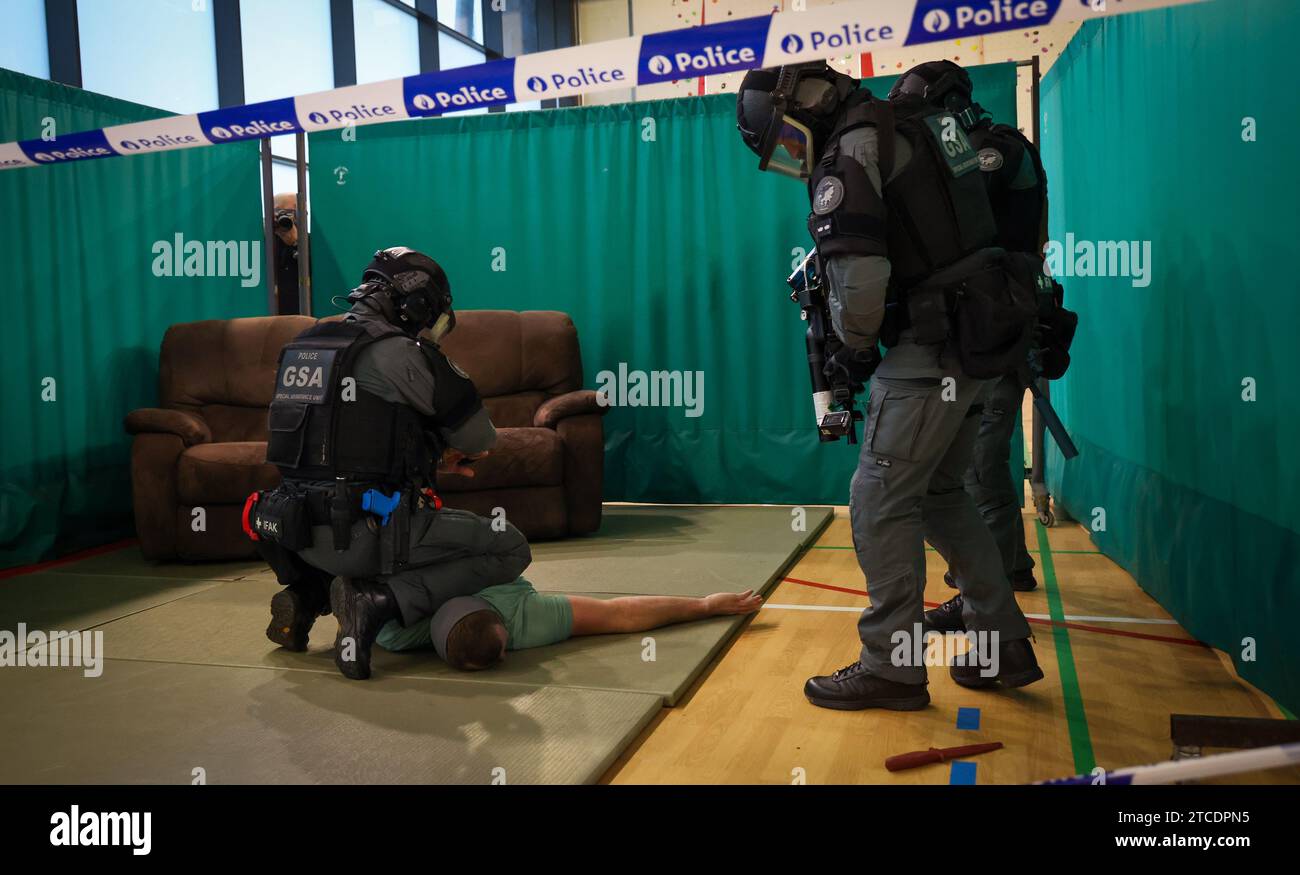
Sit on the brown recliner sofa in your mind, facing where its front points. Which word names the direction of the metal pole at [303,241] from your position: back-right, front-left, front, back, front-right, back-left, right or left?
back

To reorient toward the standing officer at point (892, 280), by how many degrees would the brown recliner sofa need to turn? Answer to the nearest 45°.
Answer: approximately 45° to its left

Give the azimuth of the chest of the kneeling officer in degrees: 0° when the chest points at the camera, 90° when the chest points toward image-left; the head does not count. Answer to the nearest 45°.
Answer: approximately 225°

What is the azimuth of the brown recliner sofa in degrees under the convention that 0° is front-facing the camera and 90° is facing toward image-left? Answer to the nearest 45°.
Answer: approximately 0°

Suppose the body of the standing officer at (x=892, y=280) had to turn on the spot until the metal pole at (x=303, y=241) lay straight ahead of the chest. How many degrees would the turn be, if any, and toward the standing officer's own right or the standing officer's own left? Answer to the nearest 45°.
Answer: approximately 45° to the standing officer's own right

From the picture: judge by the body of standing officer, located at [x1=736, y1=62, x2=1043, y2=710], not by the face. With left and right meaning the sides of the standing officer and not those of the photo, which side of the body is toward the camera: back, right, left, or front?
left

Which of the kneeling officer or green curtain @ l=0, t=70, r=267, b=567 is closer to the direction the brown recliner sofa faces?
the kneeling officer
